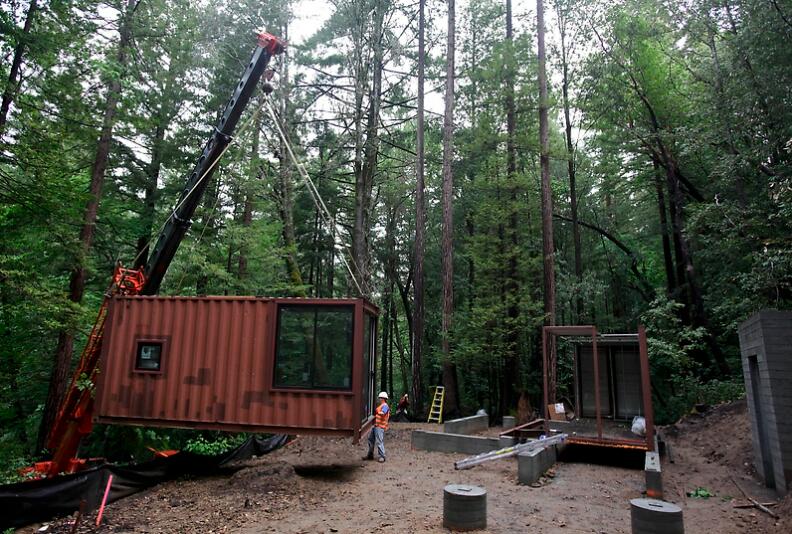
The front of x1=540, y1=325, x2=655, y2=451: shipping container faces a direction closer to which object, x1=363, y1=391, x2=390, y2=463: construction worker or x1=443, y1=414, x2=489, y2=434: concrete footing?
the construction worker

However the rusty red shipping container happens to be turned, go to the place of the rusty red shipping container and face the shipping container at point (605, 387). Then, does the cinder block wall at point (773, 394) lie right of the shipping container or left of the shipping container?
right

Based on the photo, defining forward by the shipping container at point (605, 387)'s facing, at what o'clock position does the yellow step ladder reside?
The yellow step ladder is roughly at 4 o'clock from the shipping container.

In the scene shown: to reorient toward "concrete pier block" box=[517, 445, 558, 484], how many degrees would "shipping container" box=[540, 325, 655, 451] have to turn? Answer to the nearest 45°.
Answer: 0° — it already faces it

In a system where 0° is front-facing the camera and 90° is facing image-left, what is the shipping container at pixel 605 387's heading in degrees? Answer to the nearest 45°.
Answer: approximately 0°
